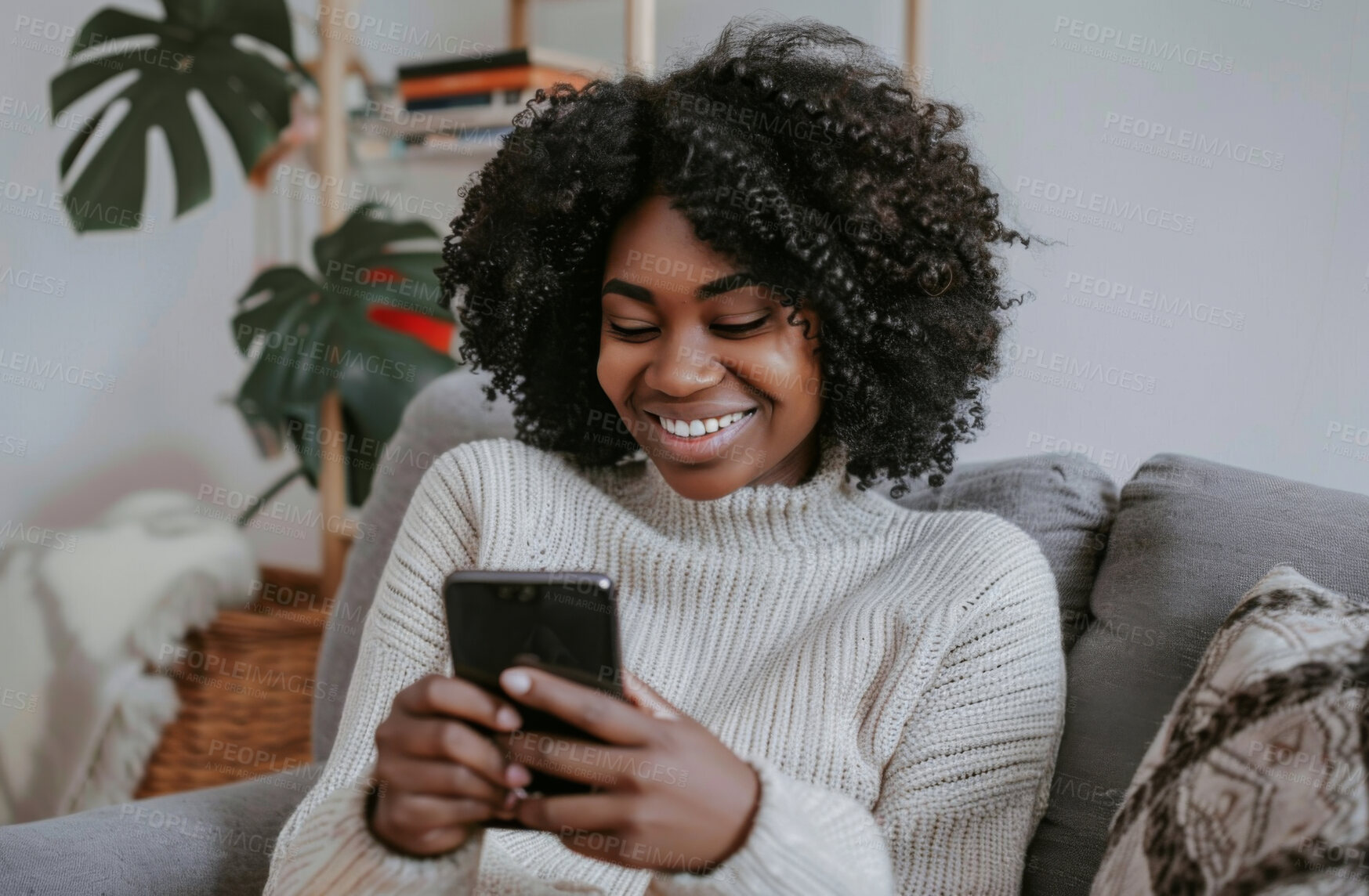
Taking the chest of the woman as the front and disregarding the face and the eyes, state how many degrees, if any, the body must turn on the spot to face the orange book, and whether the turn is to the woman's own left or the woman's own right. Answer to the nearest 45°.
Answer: approximately 180°

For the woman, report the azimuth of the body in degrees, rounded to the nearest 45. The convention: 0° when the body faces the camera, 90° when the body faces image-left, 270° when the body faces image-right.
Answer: approximately 0°

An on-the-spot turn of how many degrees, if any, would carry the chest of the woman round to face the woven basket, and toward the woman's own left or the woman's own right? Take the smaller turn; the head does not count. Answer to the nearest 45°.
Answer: approximately 135° to the woman's own right
